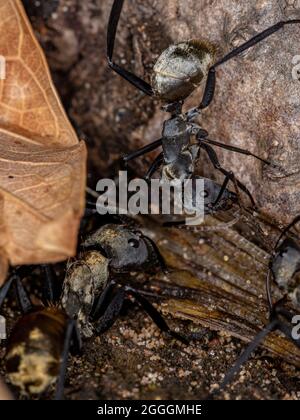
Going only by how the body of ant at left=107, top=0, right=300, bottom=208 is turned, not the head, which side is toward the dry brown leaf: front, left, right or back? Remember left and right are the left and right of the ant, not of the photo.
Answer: right

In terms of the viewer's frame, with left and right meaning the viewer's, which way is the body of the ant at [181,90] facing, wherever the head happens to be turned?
facing the viewer
